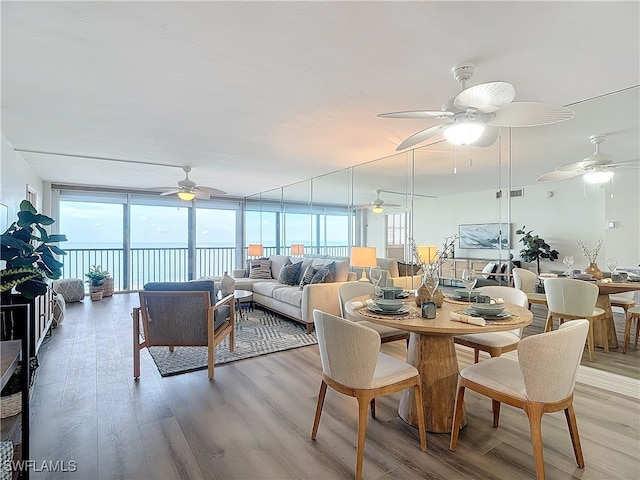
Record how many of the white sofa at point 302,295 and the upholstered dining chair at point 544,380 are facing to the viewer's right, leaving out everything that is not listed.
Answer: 0

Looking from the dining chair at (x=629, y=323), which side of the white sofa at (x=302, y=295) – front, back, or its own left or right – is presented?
left

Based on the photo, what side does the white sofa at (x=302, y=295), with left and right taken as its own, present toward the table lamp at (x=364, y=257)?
left

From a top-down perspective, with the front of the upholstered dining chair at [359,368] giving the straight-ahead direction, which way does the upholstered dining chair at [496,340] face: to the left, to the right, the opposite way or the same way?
the opposite way

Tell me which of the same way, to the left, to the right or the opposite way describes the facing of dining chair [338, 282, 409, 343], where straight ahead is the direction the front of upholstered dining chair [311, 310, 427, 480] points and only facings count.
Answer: to the right

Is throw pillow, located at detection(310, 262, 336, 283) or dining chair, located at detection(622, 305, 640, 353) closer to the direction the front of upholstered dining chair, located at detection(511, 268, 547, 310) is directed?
the dining chair

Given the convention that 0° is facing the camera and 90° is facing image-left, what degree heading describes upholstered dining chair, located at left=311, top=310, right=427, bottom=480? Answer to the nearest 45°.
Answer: approximately 225°

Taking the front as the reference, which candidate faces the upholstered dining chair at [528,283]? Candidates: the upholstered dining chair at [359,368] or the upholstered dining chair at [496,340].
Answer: the upholstered dining chair at [359,368]

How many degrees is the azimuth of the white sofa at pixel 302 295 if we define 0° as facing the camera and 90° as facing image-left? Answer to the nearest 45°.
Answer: approximately 45°

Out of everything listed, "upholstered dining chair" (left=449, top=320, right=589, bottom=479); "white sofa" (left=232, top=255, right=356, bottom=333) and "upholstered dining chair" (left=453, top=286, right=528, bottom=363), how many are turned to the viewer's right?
0

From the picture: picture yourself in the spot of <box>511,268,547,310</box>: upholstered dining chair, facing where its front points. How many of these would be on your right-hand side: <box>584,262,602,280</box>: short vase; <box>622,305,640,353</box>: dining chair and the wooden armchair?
1

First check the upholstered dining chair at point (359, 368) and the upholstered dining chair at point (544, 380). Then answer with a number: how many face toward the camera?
0

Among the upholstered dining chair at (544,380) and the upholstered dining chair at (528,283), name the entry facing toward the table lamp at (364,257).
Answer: the upholstered dining chair at (544,380)

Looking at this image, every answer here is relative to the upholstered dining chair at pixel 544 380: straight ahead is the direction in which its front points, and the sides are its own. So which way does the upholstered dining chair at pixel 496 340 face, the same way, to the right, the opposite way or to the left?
to the left
